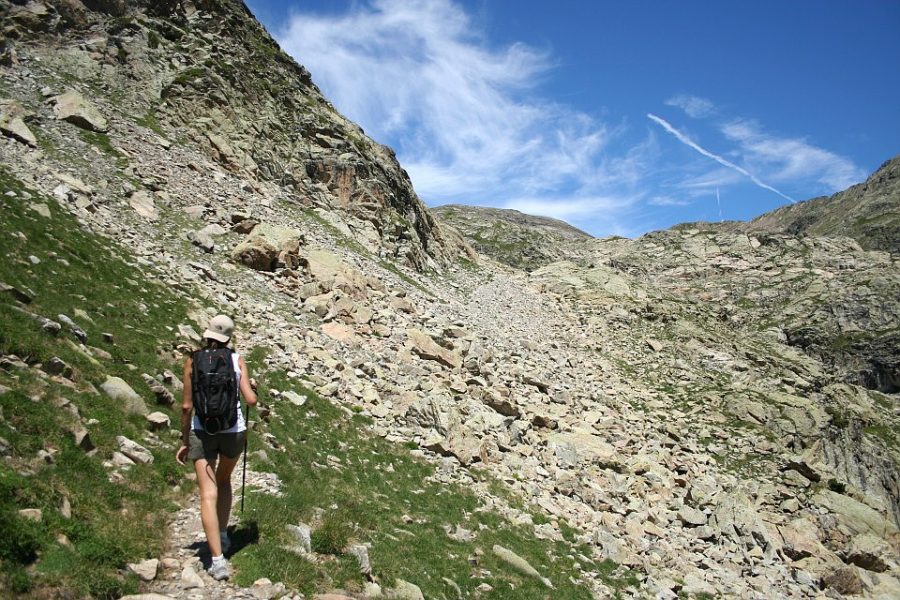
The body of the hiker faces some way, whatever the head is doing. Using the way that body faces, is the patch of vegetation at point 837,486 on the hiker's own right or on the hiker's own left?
on the hiker's own right

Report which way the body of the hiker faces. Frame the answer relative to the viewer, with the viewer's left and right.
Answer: facing away from the viewer

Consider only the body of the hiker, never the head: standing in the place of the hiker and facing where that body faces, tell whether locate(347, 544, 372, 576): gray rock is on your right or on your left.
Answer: on your right

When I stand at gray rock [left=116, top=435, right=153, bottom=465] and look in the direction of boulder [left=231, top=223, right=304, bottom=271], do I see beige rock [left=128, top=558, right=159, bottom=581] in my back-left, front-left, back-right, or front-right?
back-right

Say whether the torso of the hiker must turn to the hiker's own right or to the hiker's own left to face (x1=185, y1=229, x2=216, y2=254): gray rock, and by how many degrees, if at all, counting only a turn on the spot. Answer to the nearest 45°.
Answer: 0° — they already face it

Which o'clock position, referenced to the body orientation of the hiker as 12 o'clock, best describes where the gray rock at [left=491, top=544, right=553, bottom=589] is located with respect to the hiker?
The gray rock is roughly at 2 o'clock from the hiker.

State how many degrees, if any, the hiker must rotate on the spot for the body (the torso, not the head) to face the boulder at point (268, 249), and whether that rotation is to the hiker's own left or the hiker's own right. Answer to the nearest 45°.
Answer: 0° — they already face it

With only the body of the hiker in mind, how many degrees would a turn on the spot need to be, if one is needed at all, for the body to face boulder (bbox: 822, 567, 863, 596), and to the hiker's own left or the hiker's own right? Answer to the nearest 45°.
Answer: approximately 90° to the hiker's own right

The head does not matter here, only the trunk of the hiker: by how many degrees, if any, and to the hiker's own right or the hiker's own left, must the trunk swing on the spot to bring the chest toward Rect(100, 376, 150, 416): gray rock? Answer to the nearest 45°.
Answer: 0° — they already face it
